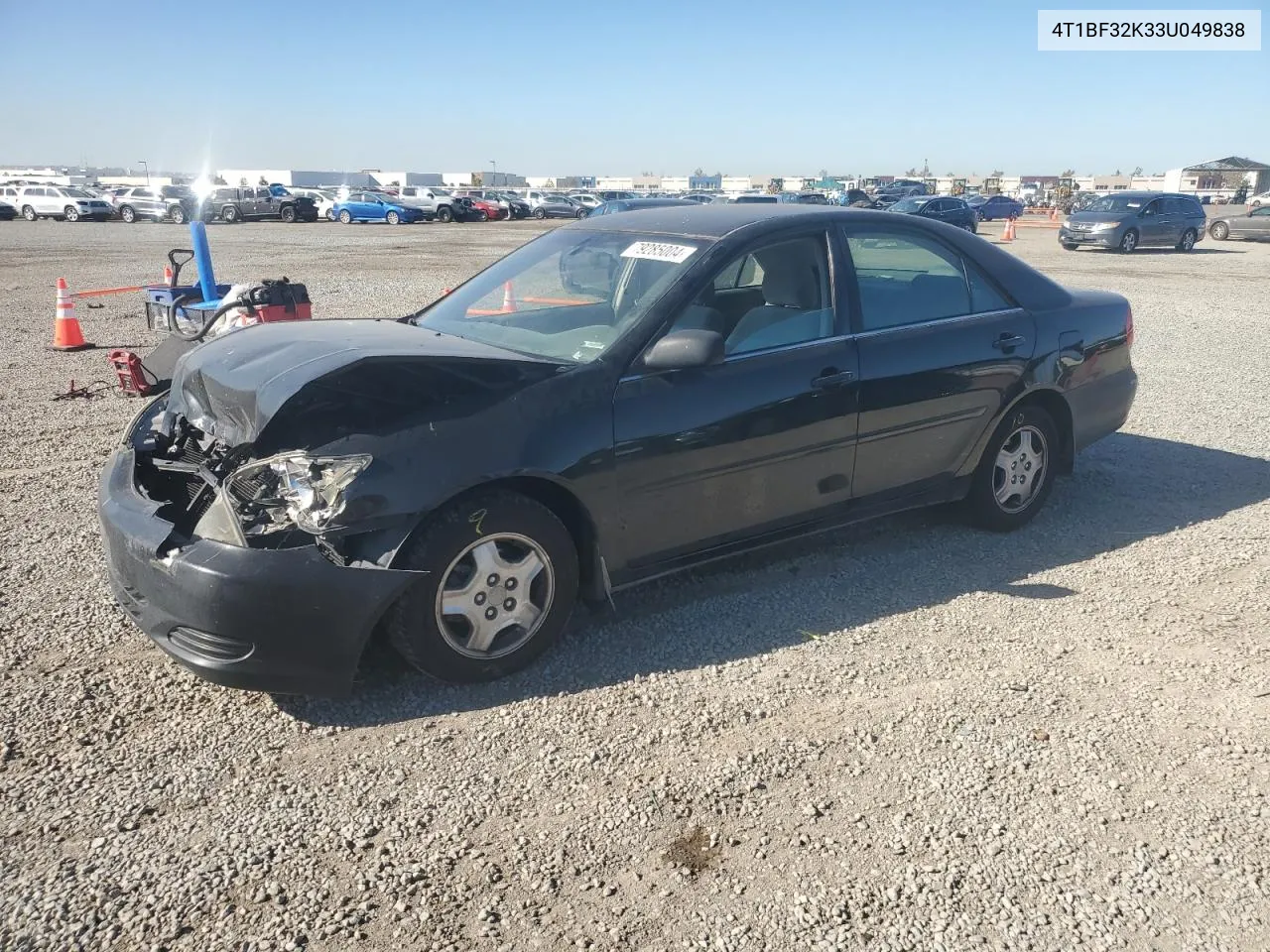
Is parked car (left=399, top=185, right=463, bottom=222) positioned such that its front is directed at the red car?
no

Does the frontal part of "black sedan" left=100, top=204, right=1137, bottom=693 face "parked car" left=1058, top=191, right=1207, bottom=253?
no

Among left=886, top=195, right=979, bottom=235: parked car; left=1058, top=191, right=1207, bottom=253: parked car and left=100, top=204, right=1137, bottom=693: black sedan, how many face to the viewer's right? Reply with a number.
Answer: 0

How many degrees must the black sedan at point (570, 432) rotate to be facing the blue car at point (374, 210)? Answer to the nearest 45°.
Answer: approximately 135° to its right

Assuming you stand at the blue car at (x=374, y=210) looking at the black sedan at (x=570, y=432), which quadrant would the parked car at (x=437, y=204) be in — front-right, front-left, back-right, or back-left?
back-left

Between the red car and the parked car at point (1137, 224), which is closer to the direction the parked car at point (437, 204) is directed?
the parked car

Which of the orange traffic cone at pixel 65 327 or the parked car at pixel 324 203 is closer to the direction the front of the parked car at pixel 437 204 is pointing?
the orange traffic cone

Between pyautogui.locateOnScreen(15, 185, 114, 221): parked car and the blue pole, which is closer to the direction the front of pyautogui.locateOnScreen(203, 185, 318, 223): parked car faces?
the blue pole

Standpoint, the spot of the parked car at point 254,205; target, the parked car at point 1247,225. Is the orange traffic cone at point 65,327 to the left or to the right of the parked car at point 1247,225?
right

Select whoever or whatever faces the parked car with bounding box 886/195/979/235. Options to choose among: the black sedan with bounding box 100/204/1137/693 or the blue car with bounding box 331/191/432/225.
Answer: the blue car

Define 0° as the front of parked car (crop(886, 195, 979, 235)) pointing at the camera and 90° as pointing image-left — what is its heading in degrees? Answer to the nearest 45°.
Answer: approximately 45°

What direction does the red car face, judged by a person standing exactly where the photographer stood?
facing the viewer and to the right of the viewer

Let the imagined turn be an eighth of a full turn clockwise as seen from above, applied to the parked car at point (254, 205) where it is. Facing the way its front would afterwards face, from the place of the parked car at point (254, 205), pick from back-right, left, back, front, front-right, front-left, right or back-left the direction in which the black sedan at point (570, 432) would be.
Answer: front

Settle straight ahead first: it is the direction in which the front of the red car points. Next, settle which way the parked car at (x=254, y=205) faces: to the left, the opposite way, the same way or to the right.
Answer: the same way

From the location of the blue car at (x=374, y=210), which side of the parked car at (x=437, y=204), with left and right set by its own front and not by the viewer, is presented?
right

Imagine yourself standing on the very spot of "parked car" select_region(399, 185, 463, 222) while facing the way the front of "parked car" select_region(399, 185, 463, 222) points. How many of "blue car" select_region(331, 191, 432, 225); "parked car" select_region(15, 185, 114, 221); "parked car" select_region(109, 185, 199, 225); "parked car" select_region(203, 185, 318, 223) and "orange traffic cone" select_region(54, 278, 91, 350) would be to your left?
0

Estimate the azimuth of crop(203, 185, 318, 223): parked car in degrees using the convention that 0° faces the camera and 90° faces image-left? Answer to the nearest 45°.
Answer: approximately 315°

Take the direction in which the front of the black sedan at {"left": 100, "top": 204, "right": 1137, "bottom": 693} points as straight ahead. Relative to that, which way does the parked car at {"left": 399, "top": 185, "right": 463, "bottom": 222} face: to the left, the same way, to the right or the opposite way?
to the left

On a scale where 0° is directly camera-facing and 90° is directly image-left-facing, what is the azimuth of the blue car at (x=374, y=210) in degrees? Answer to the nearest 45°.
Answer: approximately 315°
